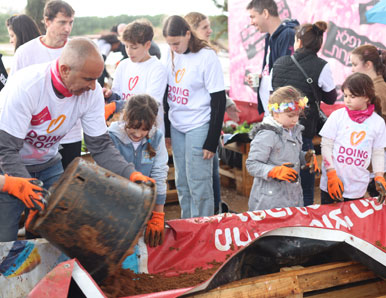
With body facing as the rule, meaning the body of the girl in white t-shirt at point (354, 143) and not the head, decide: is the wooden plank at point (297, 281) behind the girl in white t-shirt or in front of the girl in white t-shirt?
in front

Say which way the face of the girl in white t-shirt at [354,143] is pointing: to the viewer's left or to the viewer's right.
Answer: to the viewer's left

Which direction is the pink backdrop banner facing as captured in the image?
toward the camera

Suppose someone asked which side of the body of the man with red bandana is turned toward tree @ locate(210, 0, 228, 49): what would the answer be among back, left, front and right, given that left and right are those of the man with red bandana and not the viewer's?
left

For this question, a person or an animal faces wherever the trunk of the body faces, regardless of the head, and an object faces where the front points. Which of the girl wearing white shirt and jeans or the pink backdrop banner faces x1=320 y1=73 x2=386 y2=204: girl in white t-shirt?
the pink backdrop banner

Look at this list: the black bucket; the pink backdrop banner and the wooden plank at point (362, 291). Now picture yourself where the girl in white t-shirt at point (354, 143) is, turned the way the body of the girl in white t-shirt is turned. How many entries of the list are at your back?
1

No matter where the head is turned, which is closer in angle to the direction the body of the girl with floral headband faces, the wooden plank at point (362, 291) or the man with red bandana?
the wooden plank

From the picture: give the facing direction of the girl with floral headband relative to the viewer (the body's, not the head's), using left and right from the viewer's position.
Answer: facing the viewer and to the right of the viewer

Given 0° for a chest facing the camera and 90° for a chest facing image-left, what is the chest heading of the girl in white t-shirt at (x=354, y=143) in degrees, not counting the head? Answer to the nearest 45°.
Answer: approximately 0°

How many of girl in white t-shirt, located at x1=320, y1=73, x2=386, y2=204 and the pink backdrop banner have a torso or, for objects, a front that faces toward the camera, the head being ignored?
2

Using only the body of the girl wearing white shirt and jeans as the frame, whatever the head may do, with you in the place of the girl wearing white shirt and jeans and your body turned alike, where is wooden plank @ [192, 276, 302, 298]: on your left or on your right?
on your left

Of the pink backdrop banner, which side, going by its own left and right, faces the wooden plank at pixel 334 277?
front

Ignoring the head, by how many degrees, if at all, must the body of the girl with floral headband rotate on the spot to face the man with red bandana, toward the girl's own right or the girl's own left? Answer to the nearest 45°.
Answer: approximately 90° to the girl's own right

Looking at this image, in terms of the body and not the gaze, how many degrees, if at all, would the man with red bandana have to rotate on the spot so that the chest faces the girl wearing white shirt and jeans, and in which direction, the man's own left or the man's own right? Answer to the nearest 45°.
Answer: approximately 90° to the man's own left
